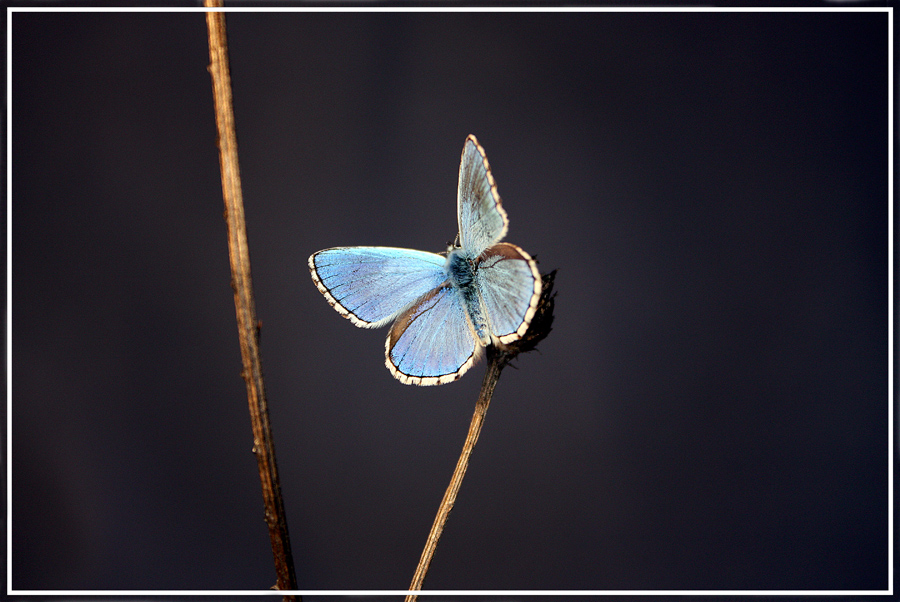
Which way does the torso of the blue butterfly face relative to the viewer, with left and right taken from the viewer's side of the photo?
facing away from the viewer and to the left of the viewer
